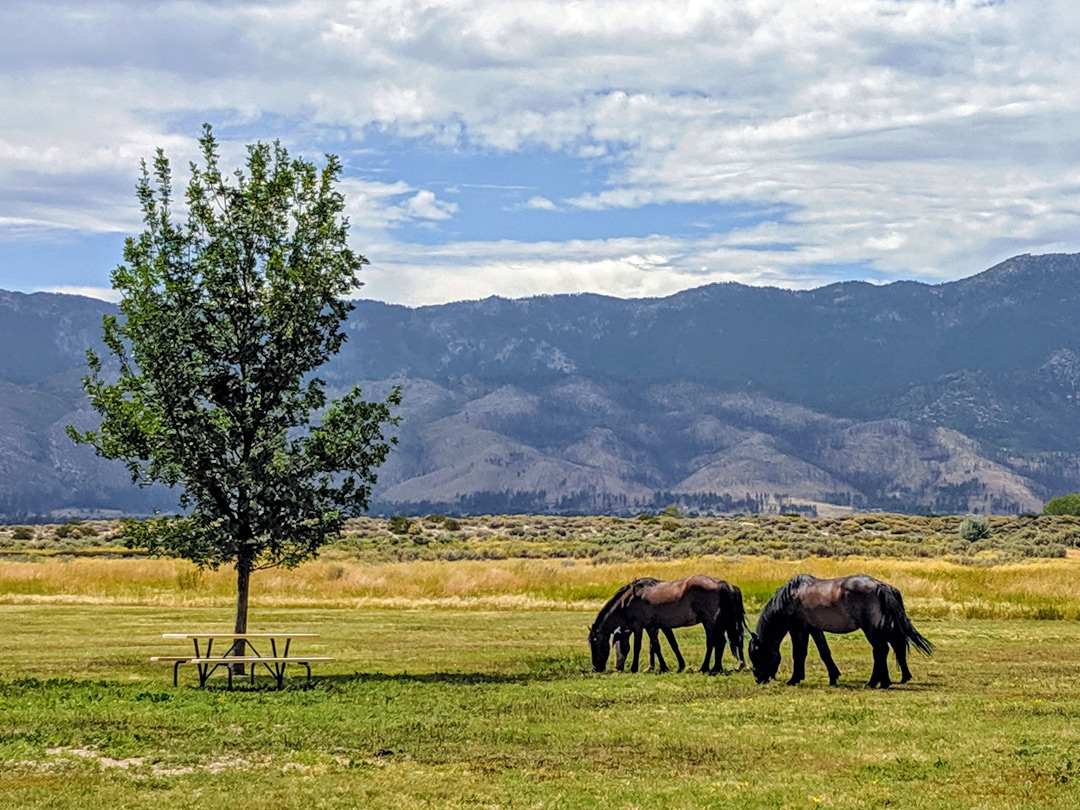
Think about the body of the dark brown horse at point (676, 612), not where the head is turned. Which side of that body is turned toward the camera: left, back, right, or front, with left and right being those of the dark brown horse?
left

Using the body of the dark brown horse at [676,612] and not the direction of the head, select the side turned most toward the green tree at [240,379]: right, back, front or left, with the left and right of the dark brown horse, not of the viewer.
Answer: front

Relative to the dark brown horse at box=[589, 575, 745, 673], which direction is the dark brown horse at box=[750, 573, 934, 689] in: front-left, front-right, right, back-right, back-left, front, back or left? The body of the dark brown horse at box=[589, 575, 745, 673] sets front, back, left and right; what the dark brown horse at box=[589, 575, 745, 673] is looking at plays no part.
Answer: back-left

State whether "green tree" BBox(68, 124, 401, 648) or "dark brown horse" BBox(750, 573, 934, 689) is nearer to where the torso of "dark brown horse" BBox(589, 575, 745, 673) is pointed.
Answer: the green tree

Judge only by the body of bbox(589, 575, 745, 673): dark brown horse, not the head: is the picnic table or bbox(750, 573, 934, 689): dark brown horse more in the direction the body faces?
the picnic table

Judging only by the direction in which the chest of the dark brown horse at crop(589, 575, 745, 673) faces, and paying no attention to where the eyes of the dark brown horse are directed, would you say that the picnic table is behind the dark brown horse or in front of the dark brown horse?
in front
